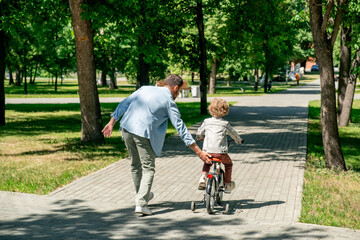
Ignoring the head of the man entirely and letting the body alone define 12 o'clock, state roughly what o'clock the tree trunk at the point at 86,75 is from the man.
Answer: The tree trunk is roughly at 10 o'clock from the man.

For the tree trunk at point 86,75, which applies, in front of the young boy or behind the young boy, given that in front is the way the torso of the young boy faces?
in front

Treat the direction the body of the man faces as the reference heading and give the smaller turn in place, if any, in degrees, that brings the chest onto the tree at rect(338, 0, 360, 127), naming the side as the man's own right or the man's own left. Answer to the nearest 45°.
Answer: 0° — they already face it

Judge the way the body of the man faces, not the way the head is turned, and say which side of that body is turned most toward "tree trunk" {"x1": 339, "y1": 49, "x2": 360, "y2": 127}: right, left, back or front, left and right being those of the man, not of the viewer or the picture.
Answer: front

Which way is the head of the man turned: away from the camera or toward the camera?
away from the camera

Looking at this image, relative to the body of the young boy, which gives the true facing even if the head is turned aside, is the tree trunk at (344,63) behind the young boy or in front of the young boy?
in front

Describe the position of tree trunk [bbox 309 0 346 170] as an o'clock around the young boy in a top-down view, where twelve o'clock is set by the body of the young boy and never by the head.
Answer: The tree trunk is roughly at 1 o'clock from the young boy.

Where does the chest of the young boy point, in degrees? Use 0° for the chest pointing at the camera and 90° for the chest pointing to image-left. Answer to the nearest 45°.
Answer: approximately 180°

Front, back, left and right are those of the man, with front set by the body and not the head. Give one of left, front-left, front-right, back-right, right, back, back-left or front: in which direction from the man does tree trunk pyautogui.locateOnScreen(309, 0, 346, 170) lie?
front

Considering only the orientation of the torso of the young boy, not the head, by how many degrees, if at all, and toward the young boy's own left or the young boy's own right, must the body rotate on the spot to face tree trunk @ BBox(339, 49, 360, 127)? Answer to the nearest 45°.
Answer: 0° — they already face it

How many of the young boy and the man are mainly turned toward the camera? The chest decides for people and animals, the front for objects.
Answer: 0

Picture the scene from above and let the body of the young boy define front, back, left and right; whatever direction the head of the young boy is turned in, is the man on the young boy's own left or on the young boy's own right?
on the young boy's own left

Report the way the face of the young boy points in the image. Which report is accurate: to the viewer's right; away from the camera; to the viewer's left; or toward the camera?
away from the camera

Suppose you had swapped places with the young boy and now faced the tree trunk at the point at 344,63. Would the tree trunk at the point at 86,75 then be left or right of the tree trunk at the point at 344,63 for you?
left

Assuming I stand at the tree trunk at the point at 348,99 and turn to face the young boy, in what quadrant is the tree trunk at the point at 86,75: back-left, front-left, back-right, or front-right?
front-right

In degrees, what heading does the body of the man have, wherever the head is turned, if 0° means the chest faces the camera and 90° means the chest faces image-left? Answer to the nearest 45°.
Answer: approximately 225°
